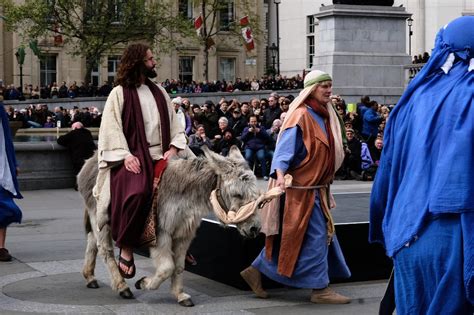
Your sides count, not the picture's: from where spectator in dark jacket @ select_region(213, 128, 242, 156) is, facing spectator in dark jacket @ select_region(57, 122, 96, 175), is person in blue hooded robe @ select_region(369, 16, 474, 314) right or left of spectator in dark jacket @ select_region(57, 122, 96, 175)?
left

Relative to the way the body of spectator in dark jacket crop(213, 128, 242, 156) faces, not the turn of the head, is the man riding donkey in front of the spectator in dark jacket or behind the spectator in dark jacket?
in front

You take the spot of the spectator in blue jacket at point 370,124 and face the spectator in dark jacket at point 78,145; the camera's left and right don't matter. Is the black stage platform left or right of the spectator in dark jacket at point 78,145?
left

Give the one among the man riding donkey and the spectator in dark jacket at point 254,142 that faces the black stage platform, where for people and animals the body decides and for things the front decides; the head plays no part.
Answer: the spectator in dark jacket

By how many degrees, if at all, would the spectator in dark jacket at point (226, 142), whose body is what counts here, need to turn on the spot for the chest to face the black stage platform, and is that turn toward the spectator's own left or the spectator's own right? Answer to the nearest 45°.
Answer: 0° — they already face it

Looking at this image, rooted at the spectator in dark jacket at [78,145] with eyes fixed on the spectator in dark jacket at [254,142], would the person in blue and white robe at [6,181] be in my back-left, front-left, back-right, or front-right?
back-right

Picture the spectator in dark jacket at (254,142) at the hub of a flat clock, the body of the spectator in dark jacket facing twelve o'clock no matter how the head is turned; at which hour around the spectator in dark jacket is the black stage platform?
The black stage platform is roughly at 12 o'clock from the spectator in dark jacket.

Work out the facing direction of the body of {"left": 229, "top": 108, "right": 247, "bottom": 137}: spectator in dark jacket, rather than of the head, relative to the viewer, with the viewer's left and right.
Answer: facing the viewer

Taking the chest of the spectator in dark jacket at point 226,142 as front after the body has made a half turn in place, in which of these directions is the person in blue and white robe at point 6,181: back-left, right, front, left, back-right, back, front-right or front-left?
back

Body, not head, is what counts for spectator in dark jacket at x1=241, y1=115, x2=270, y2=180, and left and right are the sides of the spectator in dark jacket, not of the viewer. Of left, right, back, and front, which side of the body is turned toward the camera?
front

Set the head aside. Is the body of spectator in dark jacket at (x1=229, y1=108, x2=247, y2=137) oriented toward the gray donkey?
yes

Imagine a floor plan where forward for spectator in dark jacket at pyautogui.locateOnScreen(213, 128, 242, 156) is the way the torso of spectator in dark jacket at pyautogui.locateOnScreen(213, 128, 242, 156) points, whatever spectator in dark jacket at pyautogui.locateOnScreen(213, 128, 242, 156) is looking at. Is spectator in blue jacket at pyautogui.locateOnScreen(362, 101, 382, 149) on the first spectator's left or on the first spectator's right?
on the first spectator's left

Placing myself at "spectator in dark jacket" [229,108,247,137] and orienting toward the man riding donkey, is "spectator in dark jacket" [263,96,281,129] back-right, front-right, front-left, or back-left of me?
back-left

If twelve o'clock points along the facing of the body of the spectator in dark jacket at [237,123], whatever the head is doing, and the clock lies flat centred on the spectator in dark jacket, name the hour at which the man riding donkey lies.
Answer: The man riding donkey is roughly at 12 o'clock from the spectator in dark jacket.
